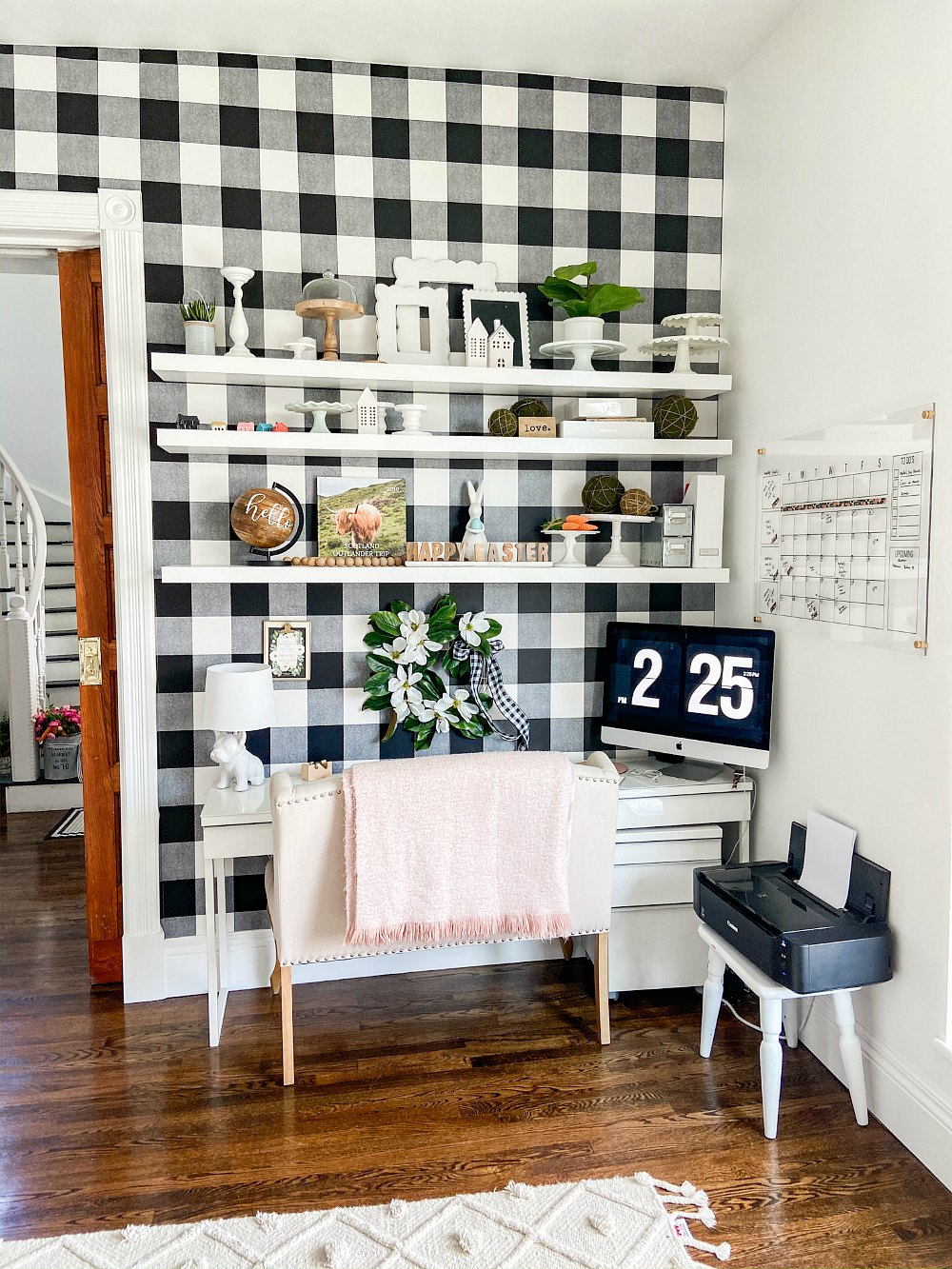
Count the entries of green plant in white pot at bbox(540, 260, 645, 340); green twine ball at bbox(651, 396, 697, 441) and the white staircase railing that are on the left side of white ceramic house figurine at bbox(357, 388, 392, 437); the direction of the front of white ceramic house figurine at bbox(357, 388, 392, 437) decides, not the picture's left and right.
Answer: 2

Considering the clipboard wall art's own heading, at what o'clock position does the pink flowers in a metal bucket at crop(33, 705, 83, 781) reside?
The pink flowers in a metal bucket is roughly at 5 o'clock from the clipboard wall art.

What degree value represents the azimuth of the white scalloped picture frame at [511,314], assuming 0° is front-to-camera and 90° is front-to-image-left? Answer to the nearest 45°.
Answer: approximately 0°

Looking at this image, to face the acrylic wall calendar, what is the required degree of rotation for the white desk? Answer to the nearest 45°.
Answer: approximately 90° to its left

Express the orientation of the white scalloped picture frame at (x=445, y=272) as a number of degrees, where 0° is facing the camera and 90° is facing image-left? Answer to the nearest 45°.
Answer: approximately 0°

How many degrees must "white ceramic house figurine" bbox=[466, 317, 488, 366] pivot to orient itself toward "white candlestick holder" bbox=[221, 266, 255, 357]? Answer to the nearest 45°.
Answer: approximately 90° to its right
